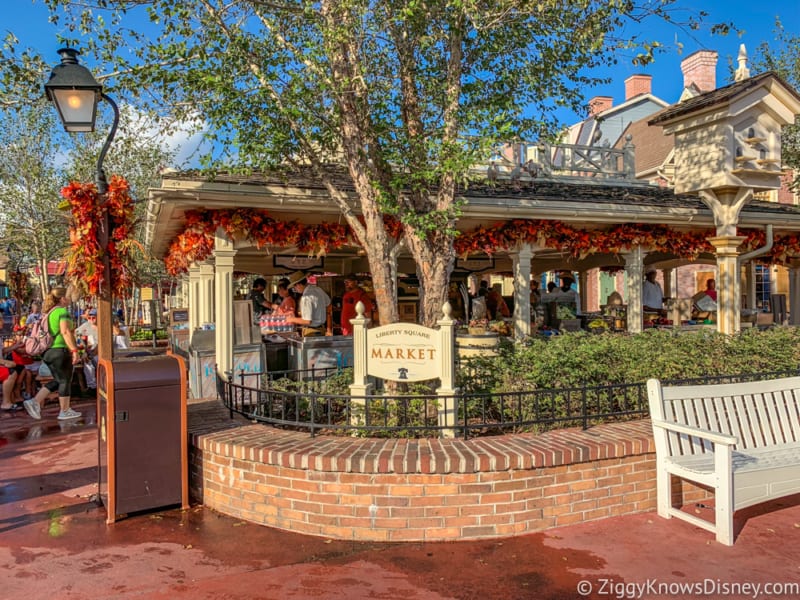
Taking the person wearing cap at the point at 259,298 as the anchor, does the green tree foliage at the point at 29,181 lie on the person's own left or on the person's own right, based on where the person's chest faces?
on the person's own left
